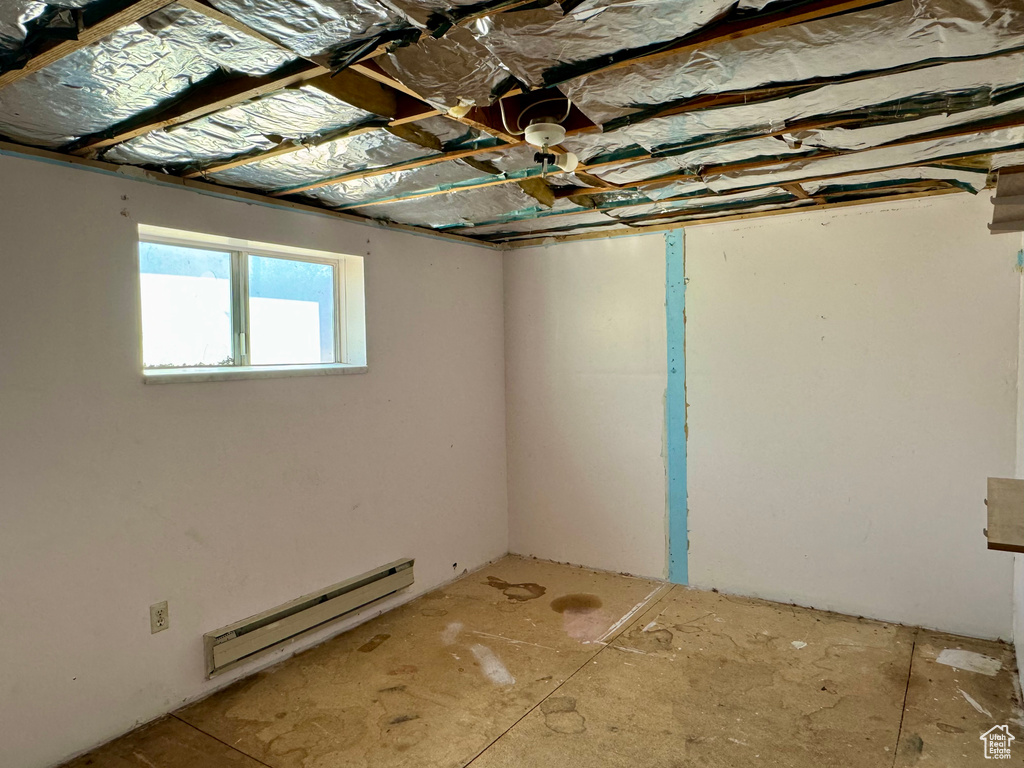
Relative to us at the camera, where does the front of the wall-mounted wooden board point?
facing to the left of the viewer

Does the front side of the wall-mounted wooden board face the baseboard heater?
yes

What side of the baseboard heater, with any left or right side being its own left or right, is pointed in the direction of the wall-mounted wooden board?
front

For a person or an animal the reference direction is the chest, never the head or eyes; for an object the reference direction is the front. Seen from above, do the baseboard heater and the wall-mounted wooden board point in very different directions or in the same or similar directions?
very different directions

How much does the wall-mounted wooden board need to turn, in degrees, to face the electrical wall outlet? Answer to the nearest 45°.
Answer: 0° — it already faces it

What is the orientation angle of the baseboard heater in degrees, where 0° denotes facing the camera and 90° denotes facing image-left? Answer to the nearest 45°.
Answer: approximately 315°

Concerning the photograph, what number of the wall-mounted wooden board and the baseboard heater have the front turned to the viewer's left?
1

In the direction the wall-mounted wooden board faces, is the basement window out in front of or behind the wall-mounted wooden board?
in front

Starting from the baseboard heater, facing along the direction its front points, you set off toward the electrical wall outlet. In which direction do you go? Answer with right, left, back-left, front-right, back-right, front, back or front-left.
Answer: right

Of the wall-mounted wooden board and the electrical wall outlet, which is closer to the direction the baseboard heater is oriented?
the wall-mounted wooden board

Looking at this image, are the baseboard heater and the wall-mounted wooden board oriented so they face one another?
yes
